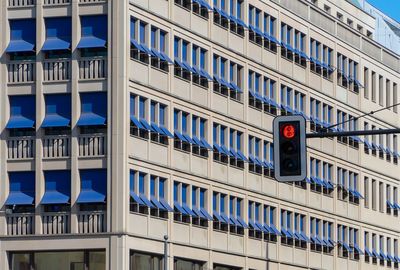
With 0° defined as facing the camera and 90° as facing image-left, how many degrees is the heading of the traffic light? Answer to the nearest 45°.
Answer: approximately 0°
